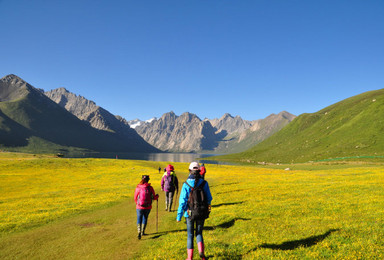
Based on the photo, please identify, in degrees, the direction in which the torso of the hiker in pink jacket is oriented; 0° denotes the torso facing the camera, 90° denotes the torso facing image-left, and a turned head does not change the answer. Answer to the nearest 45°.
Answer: approximately 180°

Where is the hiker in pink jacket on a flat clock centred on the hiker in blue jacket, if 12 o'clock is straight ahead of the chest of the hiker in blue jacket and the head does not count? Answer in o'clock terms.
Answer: The hiker in pink jacket is roughly at 11 o'clock from the hiker in blue jacket.

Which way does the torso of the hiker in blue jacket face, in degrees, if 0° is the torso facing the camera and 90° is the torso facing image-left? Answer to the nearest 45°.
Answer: approximately 180°

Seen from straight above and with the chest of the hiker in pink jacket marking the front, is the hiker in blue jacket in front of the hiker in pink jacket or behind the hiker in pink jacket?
behind

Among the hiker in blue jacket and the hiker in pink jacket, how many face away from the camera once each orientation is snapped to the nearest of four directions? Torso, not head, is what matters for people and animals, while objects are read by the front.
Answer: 2
